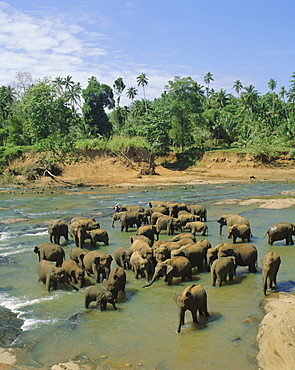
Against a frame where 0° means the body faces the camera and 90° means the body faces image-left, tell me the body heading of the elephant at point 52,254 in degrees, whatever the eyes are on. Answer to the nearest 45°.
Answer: approximately 90°

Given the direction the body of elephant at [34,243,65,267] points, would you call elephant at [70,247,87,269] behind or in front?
behind

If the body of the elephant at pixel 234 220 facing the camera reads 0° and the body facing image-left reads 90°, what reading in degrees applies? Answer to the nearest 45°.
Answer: approximately 90°

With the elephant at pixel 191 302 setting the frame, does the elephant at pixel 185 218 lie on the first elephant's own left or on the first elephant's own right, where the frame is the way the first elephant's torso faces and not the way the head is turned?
on the first elephant's own right

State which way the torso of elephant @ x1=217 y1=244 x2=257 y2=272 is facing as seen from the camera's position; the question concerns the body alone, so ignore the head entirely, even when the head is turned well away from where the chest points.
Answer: to the viewer's left

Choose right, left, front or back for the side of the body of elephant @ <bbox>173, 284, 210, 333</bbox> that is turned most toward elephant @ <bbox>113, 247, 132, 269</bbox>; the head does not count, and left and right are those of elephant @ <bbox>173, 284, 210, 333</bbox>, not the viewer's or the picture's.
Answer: right

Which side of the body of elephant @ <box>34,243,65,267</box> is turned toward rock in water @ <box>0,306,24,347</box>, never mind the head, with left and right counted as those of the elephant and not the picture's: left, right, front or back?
left

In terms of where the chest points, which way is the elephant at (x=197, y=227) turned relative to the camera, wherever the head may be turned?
to the viewer's left

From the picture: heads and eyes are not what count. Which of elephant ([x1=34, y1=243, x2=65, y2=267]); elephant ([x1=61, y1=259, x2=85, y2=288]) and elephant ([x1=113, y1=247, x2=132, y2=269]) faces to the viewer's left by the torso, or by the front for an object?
elephant ([x1=34, y1=243, x2=65, y2=267])

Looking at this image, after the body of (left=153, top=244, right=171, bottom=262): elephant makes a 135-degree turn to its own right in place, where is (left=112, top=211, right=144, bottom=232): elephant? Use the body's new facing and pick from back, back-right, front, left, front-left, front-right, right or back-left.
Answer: front

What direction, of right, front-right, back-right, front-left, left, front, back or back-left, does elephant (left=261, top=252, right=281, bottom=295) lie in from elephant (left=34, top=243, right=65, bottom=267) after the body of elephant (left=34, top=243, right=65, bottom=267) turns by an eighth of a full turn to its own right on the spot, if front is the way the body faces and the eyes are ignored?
back

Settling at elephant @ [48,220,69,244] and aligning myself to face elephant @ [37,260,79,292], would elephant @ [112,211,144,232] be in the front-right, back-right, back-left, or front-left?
back-left
